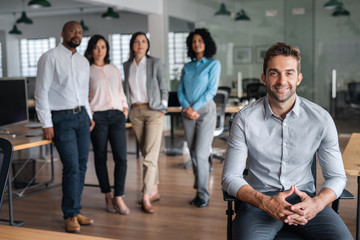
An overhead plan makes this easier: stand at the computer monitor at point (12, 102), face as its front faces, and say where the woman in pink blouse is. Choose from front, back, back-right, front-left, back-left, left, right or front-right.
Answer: front

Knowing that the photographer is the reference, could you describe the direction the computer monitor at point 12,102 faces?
facing the viewer and to the right of the viewer

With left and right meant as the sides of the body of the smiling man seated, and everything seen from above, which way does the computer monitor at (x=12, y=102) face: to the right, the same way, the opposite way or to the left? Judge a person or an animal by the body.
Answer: to the left

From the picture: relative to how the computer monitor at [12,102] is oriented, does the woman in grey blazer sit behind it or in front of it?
in front

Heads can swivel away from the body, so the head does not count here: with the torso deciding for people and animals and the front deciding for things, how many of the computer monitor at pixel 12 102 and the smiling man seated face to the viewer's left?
0

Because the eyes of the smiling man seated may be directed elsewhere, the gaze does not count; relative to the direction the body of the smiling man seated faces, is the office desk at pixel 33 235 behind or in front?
in front

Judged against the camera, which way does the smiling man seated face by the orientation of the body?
toward the camera

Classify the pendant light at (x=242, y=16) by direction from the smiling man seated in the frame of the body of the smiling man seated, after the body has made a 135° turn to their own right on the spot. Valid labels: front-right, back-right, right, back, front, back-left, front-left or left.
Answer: front-right

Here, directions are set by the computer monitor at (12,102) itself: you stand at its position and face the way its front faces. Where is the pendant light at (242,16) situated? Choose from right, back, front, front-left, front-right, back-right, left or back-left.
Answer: left

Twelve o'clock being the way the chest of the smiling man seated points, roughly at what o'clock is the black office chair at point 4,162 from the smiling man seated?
The black office chair is roughly at 2 o'clock from the smiling man seated.

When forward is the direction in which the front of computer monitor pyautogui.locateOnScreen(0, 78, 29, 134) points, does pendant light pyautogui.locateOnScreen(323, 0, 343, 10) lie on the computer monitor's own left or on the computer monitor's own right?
on the computer monitor's own left

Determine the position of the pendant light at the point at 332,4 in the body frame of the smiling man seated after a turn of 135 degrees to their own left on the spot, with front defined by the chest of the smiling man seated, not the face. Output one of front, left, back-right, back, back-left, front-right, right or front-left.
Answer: front-left

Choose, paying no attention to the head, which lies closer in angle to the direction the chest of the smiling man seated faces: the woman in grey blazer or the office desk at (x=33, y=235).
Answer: the office desk

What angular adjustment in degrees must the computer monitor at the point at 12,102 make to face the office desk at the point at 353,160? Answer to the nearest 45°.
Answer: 0° — it already faces it

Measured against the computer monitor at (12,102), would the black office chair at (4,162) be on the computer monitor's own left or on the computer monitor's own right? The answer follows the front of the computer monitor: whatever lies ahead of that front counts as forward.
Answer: on the computer monitor's own right

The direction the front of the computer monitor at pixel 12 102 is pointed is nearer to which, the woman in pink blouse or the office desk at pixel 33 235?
the woman in pink blouse
